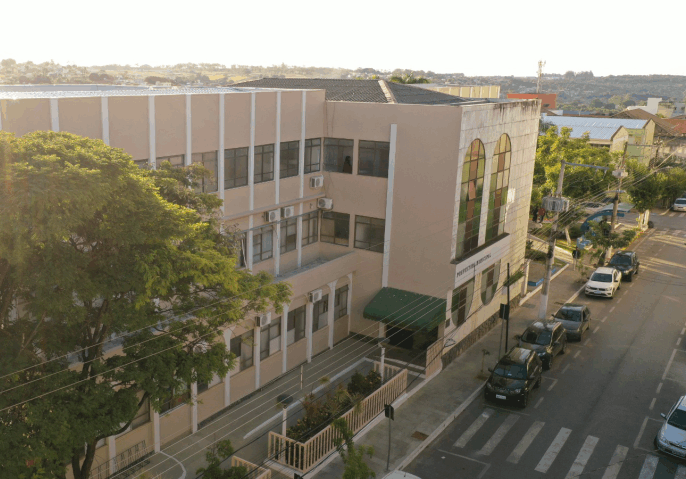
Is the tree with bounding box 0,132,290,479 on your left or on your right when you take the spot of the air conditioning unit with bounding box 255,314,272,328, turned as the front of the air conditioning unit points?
on your right

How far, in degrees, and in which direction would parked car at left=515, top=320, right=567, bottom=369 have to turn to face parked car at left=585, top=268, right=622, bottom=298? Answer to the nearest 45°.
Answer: approximately 135° to its right

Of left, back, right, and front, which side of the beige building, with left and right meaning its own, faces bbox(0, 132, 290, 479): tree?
right

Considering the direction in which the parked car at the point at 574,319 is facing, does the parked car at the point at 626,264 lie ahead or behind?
behind

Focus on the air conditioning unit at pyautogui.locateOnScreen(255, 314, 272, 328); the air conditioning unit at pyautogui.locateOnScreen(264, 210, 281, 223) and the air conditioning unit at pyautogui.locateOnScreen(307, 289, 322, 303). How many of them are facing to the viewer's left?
0

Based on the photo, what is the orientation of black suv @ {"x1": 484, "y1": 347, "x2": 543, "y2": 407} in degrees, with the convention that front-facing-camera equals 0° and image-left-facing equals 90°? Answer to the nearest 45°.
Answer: approximately 45°

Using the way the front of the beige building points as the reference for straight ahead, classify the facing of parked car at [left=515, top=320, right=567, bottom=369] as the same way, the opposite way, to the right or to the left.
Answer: to the right

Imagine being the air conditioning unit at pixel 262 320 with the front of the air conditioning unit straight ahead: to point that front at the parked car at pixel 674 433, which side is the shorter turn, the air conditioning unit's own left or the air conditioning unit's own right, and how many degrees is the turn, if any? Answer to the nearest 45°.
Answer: approximately 45° to the air conditioning unit's own left

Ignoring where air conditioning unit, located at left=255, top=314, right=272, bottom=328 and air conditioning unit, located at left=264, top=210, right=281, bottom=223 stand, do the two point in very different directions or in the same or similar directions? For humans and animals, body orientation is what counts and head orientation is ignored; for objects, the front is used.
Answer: same or similar directions
